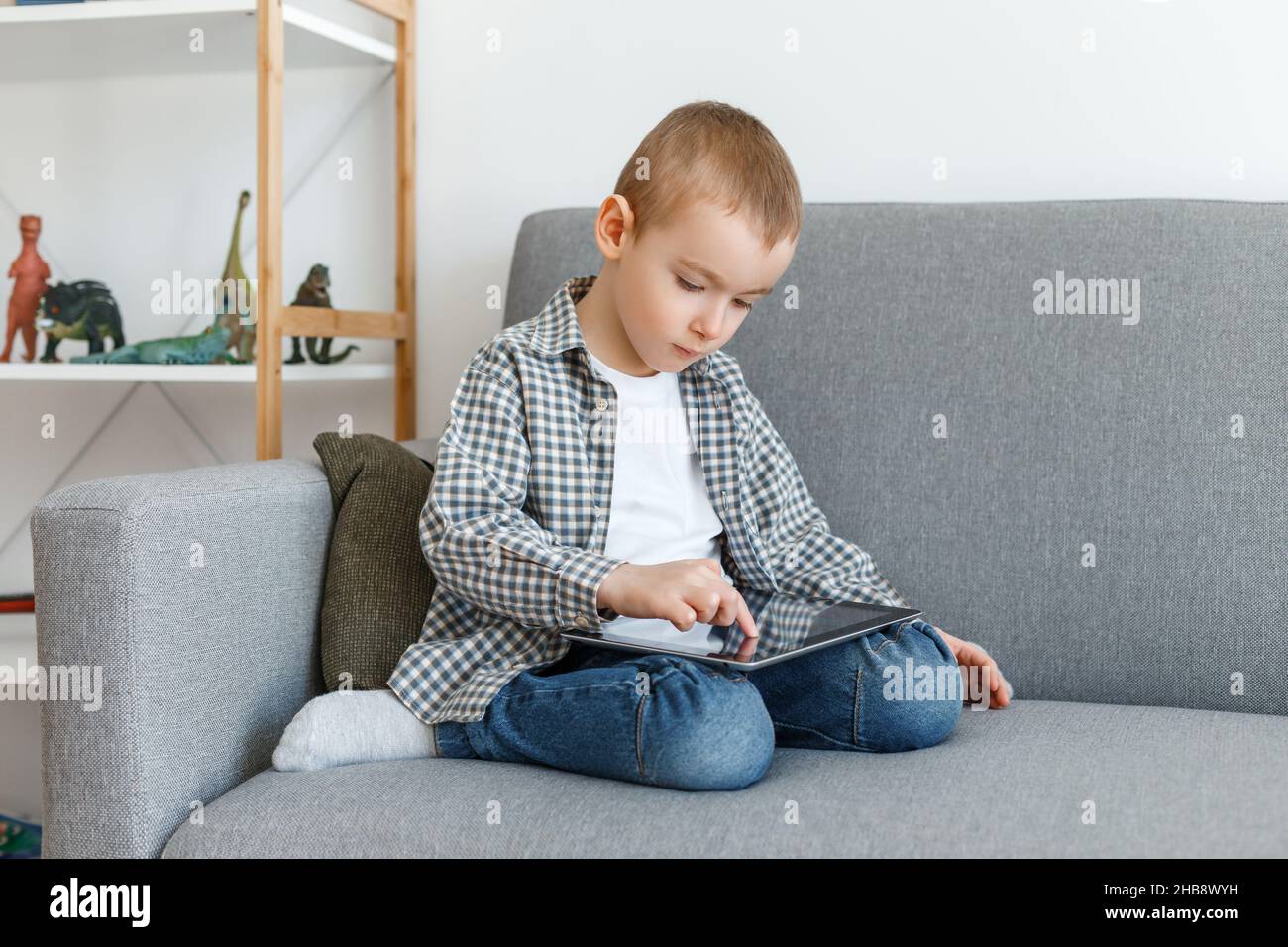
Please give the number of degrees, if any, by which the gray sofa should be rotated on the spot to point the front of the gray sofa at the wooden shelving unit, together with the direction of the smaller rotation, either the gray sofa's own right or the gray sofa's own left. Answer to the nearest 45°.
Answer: approximately 135° to the gray sofa's own right

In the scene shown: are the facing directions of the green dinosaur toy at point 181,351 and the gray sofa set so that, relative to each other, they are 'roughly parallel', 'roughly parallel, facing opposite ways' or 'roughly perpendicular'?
roughly perpendicular

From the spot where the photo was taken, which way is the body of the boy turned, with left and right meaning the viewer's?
facing the viewer and to the right of the viewer

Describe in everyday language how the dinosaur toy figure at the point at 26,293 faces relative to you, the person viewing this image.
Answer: facing the viewer

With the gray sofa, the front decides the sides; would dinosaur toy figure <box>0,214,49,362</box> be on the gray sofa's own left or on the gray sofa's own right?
on the gray sofa's own right

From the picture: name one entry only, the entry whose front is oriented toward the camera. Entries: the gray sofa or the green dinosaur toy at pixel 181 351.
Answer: the gray sofa

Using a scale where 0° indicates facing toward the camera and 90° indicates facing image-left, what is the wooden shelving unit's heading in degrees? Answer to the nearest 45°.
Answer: approximately 0°

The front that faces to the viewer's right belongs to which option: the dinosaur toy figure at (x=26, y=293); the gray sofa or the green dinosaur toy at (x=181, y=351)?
the green dinosaur toy

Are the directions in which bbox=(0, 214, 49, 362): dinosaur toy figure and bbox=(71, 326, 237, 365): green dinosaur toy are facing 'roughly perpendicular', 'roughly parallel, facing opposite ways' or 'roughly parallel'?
roughly perpendicular

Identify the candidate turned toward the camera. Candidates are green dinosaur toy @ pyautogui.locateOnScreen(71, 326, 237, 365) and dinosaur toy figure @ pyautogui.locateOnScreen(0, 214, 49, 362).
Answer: the dinosaur toy figure

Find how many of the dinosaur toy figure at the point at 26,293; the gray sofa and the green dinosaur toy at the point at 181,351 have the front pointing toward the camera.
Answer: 2

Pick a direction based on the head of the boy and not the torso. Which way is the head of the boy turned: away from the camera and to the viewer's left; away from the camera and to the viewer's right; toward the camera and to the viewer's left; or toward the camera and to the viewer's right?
toward the camera and to the viewer's right
